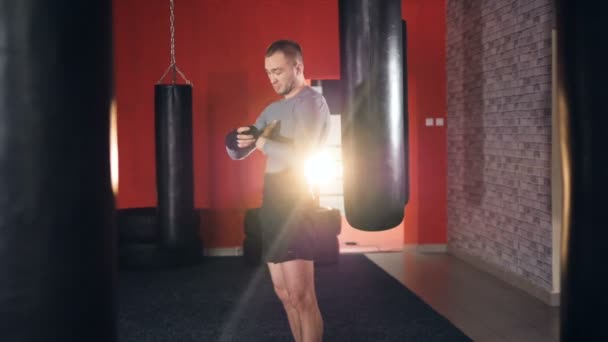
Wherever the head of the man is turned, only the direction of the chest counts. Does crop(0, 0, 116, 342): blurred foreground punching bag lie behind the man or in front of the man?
in front

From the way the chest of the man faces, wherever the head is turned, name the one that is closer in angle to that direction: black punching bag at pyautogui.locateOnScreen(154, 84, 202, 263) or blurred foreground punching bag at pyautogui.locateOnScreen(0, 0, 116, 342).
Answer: the blurred foreground punching bag

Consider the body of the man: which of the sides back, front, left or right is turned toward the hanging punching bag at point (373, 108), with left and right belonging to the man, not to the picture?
left

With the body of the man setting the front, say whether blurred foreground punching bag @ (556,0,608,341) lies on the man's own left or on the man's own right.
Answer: on the man's own left

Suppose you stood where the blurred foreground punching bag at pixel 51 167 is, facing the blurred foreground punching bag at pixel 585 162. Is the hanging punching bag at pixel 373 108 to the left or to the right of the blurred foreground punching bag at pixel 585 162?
left

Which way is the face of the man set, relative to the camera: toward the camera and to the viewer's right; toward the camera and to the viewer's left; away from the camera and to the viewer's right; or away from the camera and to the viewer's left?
toward the camera and to the viewer's left

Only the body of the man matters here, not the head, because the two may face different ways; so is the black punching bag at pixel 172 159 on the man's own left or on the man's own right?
on the man's own right

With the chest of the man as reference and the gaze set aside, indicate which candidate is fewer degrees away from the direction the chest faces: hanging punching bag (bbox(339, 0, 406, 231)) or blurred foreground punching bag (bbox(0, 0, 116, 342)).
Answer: the blurred foreground punching bag

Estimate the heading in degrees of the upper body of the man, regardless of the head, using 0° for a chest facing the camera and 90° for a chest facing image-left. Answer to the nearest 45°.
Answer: approximately 45°

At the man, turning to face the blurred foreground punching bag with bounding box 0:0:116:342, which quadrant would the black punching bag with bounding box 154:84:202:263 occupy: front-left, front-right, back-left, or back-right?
back-right
